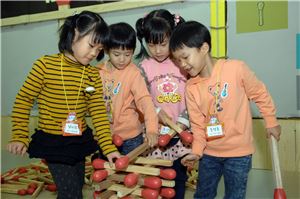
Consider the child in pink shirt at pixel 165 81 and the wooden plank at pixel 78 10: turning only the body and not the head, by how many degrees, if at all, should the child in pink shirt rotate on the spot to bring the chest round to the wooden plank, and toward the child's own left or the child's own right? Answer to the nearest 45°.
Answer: approximately 135° to the child's own right

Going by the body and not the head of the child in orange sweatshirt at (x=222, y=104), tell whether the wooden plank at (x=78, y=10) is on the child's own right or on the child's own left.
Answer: on the child's own right

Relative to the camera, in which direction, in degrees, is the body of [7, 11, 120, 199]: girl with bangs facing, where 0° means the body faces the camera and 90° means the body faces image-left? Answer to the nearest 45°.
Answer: approximately 315°
